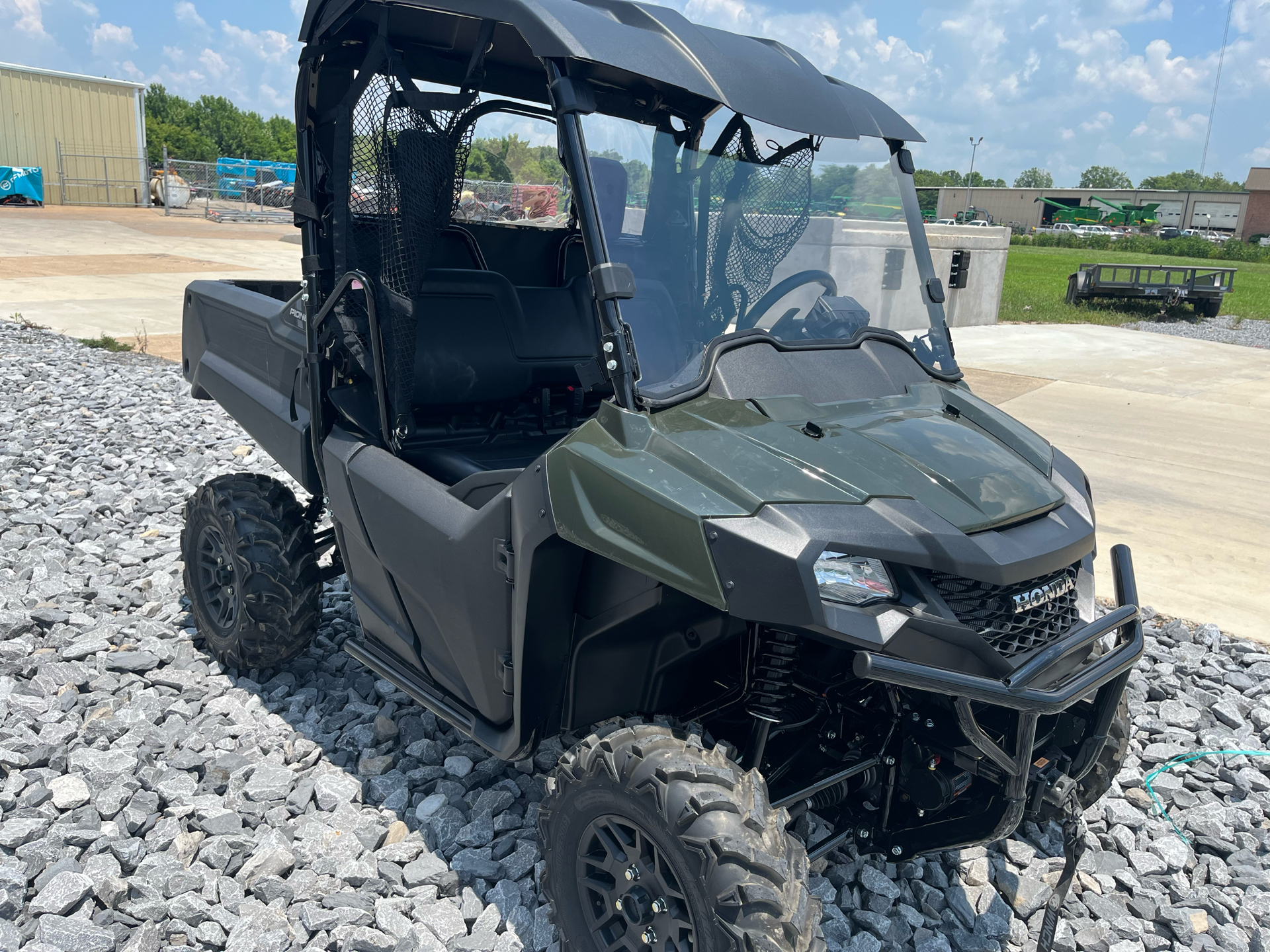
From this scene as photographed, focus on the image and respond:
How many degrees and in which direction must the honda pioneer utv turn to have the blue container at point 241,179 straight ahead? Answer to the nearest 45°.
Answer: approximately 180°

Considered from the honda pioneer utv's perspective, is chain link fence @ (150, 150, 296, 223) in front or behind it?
behind

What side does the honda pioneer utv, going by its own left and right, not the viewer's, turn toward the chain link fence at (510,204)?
back

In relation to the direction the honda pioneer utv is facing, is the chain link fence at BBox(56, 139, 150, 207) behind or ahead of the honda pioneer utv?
behind

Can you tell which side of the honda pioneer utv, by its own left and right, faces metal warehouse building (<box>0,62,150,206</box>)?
back

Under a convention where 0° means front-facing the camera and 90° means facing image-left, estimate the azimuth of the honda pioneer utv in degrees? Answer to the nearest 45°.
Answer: approximately 315°
